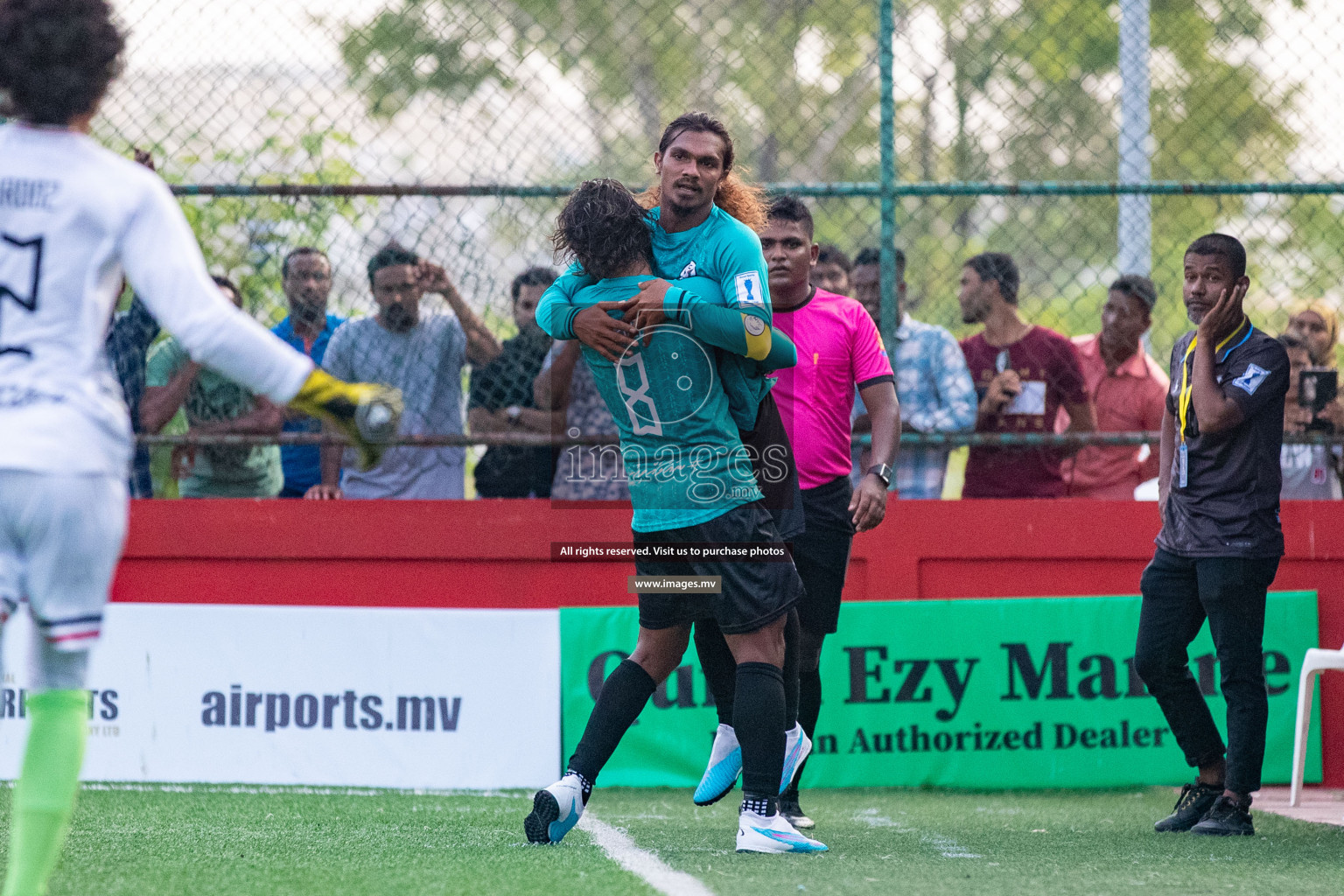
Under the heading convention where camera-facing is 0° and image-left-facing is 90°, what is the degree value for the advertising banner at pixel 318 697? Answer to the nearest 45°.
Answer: approximately 0°

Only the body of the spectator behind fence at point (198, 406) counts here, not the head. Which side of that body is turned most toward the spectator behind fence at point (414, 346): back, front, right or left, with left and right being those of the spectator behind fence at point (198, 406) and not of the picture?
left

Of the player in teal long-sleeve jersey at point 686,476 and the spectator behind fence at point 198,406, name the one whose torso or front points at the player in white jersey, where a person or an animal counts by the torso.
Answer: the spectator behind fence

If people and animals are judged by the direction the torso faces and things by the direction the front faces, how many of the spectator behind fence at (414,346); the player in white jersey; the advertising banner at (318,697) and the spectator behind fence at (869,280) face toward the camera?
3

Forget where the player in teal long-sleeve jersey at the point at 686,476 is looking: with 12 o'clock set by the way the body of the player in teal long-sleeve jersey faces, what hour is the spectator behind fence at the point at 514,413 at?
The spectator behind fence is roughly at 10 o'clock from the player in teal long-sleeve jersey.

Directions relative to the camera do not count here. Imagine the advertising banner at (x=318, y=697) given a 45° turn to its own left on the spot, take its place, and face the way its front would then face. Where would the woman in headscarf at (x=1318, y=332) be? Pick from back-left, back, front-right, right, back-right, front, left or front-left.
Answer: front-left
